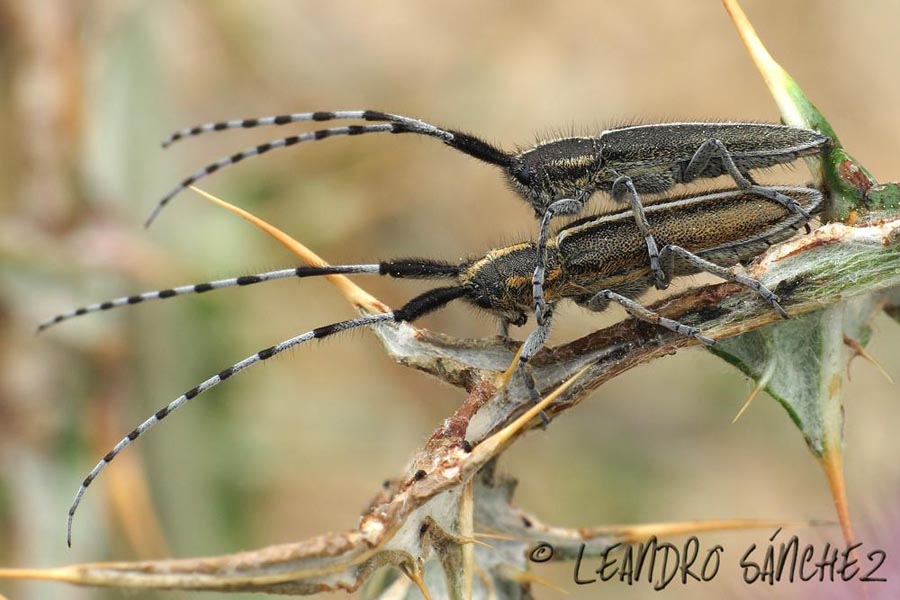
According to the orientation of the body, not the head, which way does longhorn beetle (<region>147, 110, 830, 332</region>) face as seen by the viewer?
to the viewer's left

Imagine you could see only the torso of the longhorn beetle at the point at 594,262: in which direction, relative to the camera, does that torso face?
to the viewer's left
